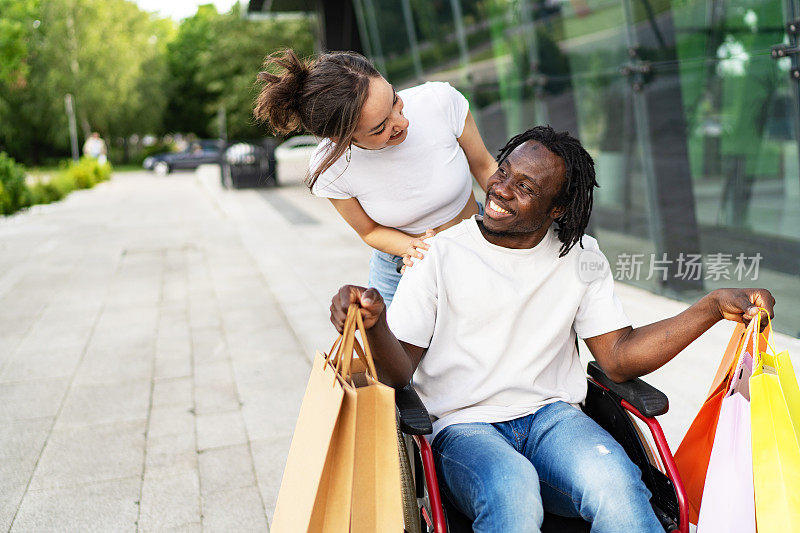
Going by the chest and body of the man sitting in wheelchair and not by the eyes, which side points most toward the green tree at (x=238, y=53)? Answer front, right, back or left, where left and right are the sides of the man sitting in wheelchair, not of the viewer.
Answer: back

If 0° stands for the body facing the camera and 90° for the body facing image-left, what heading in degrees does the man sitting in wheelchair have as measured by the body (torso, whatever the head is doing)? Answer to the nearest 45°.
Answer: approximately 0°

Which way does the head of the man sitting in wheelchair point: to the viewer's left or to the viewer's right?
to the viewer's left

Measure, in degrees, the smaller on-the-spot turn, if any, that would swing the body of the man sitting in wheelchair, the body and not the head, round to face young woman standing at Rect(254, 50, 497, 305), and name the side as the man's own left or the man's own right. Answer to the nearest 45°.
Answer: approximately 135° to the man's own right

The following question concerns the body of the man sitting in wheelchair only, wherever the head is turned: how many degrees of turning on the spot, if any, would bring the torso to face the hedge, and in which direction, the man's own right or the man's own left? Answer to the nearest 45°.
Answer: approximately 135° to the man's own right

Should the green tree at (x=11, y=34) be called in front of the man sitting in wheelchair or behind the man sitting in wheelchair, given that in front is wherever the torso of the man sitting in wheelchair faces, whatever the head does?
behind

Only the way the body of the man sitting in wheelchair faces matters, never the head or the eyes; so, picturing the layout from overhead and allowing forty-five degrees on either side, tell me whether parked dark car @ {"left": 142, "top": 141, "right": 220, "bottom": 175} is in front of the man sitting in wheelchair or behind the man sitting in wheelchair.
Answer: behind

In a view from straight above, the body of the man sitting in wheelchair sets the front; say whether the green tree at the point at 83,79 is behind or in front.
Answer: behind
